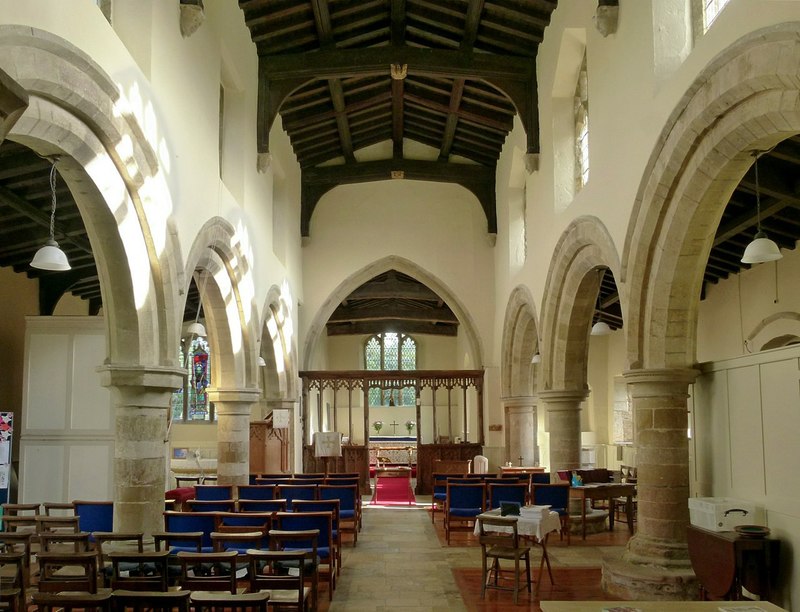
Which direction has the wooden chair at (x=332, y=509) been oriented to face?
away from the camera

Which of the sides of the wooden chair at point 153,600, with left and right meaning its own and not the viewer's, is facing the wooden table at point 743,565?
right

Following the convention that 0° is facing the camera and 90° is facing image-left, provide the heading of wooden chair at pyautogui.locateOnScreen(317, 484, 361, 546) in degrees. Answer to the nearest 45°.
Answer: approximately 180°

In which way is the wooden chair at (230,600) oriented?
away from the camera

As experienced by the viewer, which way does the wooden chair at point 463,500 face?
facing away from the viewer

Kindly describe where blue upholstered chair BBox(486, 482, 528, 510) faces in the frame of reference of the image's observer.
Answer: facing away from the viewer

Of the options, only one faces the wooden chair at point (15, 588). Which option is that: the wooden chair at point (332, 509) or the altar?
the altar

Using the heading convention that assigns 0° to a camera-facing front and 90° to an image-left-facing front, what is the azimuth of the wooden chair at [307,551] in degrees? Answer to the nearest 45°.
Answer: approximately 180°

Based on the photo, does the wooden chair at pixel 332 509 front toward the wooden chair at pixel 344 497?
yes

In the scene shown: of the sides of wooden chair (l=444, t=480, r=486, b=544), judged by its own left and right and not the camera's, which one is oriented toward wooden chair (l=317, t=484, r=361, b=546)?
left

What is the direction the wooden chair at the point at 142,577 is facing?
away from the camera

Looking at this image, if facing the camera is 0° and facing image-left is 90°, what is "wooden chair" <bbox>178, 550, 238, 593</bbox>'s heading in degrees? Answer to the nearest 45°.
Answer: approximately 180°

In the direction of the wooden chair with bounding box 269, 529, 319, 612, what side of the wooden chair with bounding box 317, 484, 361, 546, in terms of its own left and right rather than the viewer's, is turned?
back
